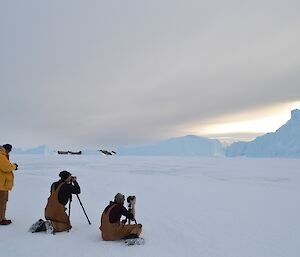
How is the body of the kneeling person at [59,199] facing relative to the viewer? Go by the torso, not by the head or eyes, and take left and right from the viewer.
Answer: facing away from the viewer and to the right of the viewer

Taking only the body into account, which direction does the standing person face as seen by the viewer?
to the viewer's right

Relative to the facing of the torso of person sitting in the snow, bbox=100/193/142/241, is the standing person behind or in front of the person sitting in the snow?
behind

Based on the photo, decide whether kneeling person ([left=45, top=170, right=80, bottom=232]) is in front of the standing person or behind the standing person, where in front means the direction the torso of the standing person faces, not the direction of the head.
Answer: in front

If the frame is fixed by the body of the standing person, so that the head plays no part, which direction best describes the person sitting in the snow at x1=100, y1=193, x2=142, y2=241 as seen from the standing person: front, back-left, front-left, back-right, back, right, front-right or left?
front-right

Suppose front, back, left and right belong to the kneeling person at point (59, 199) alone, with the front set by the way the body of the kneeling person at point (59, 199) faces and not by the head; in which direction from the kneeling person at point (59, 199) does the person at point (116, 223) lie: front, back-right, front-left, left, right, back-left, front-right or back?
right

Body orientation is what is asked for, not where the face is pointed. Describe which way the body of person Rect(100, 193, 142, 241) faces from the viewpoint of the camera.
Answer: to the viewer's right
